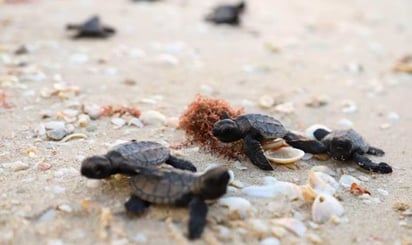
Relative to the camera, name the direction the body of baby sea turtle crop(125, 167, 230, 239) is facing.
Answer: to the viewer's right

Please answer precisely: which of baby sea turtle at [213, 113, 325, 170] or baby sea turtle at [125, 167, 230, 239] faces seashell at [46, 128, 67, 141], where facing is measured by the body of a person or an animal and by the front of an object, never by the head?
baby sea turtle at [213, 113, 325, 170]

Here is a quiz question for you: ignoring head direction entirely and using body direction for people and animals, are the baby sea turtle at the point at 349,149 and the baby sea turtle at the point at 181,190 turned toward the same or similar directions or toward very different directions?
very different directions

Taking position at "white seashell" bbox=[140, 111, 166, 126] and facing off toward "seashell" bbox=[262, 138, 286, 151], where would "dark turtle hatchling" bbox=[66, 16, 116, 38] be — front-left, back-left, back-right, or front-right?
back-left

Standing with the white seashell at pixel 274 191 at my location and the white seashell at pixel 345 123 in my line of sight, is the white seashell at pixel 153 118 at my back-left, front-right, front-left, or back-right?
front-left

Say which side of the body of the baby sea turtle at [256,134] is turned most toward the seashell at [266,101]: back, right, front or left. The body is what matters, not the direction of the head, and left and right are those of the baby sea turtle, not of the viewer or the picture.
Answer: right

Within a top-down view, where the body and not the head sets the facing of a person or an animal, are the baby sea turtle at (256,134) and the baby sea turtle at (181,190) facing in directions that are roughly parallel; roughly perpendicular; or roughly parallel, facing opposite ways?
roughly parallel, facing opposite ways

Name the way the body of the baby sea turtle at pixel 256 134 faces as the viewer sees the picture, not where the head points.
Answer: to the viewer's left

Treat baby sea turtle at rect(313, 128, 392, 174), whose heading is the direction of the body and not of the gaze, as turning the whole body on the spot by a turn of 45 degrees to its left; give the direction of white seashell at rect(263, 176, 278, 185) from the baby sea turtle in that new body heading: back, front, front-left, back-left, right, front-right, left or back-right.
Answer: front-right

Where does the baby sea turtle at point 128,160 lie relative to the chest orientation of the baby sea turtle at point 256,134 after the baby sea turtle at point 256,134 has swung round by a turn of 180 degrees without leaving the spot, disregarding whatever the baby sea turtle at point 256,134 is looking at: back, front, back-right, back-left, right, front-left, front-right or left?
back-right

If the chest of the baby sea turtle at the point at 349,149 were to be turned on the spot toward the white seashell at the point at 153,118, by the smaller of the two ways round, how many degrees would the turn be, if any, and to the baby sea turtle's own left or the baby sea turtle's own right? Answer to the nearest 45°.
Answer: approximately 45° to the baby sea turtle's own right

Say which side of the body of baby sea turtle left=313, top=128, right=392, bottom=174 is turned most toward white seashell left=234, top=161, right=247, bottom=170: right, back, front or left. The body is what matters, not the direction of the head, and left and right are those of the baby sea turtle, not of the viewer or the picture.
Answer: front

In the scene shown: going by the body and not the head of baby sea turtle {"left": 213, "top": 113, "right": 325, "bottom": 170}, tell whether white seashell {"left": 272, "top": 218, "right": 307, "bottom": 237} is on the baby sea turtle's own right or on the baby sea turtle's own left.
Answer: on the baby sea turtle's own left

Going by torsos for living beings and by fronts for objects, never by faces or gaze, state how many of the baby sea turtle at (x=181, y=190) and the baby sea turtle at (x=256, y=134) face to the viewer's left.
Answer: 1

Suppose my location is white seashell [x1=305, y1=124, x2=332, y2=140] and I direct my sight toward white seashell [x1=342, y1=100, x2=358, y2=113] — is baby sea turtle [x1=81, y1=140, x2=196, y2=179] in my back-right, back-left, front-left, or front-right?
back-left

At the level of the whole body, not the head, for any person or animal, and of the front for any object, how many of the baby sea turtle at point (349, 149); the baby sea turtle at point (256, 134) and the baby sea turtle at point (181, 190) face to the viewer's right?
1

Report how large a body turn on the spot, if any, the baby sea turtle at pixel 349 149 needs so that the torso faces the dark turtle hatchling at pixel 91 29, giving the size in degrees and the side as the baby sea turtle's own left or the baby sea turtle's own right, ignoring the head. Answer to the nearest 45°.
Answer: approximately 90° to the baby sea turtle's own right

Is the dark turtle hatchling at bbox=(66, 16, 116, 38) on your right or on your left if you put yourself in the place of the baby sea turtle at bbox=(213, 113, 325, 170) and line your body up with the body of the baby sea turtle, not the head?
on your right

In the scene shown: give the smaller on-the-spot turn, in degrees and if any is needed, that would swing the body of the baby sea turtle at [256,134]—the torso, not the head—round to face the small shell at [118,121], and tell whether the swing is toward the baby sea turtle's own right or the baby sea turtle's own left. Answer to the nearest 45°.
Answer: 0° — it already faces it
